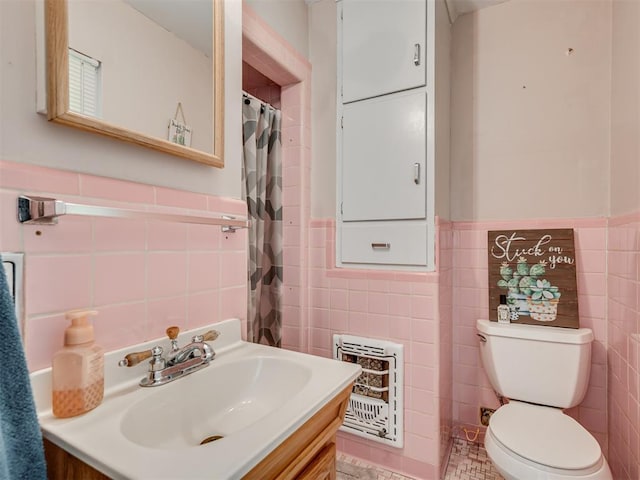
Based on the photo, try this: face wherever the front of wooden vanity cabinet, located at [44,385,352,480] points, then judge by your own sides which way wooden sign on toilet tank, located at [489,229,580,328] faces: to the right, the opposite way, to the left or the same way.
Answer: to the right

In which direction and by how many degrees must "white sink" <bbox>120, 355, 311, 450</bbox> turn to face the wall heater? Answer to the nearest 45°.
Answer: approximately 90° to its left

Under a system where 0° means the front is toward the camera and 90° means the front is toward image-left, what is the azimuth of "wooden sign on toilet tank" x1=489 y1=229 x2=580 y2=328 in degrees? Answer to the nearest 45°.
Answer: approximately 0°

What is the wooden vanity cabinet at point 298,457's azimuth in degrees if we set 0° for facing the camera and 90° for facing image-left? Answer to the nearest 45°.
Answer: approximately 315°

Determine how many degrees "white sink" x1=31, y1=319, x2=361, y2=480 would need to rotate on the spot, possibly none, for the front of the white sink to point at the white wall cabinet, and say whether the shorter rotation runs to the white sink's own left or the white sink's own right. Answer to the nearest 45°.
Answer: approximately 90° to the white sink's own left

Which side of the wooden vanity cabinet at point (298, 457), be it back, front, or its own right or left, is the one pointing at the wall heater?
left

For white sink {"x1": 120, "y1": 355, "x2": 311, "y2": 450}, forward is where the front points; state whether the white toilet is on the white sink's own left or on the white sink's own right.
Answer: on the white sink's own left

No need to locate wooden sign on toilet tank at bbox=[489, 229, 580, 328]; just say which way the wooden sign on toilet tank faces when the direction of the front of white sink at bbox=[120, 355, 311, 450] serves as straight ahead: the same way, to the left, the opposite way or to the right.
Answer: to the right

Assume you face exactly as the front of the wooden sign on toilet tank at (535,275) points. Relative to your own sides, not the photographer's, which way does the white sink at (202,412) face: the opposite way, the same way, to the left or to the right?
to the left
